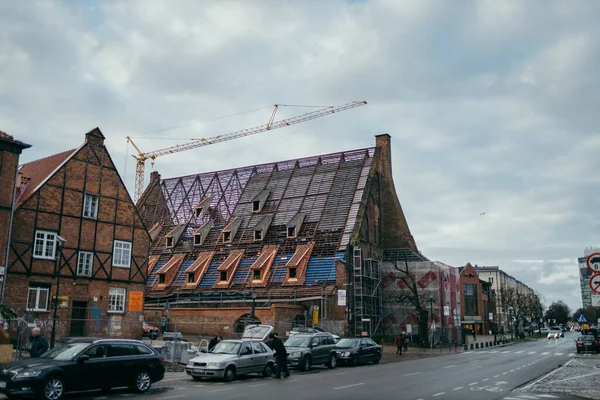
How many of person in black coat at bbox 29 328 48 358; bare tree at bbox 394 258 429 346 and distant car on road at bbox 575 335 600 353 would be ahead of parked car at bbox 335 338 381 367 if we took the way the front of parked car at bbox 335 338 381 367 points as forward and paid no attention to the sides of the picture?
1

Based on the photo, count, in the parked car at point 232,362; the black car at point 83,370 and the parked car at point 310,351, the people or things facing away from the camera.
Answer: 0

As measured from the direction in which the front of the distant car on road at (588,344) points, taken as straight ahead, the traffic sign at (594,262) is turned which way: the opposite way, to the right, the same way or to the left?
the opposite way

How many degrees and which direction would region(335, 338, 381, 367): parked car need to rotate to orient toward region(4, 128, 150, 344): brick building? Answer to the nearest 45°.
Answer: approximately 45° to its right

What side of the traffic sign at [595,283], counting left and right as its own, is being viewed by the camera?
front

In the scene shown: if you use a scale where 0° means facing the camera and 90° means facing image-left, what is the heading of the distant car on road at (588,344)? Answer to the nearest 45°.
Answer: approximately 180°

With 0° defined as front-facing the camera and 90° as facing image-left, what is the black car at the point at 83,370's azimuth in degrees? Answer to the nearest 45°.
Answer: approximately 45°

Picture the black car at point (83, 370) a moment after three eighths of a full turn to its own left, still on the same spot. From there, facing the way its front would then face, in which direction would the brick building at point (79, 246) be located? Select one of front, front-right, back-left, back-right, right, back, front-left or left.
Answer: left

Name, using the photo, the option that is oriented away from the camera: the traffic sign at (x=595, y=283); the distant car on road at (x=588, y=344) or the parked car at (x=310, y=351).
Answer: the distant car on road

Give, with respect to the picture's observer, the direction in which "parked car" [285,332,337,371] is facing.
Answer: facing the viewer and to the left of the viewer

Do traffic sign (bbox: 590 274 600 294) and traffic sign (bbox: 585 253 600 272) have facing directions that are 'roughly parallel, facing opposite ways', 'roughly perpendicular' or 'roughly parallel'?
roughly parallel

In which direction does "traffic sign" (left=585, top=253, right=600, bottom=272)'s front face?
toward the camera
